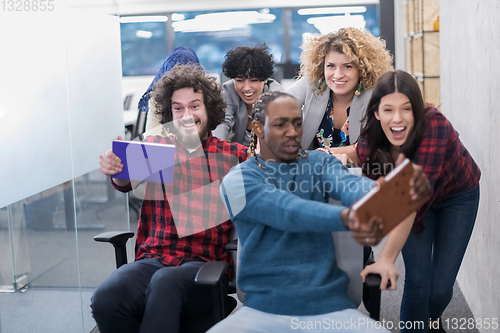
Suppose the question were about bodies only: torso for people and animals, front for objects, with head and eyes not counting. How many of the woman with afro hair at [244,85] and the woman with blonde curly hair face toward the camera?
2

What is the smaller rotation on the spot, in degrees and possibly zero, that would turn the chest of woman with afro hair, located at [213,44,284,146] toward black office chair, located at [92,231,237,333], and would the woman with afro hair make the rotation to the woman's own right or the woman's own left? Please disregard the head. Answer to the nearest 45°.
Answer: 0° — they already face it

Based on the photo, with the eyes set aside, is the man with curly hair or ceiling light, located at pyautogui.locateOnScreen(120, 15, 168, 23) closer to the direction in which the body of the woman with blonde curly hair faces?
the man with curly hair

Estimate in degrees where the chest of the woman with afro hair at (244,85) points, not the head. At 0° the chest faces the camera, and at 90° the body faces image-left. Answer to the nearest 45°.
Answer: approximately 0°

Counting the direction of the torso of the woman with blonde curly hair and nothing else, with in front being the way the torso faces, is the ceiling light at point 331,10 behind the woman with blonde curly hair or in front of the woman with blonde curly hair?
behind

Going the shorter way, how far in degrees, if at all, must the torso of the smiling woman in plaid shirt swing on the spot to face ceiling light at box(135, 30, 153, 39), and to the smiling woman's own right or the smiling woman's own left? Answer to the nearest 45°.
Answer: approximately 90° to the smiling woman's own right

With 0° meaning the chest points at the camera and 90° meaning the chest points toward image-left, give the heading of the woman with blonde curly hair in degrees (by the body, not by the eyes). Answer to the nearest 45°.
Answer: approximately 0°

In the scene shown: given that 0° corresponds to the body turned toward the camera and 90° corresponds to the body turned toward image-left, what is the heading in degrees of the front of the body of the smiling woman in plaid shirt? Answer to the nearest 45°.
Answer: approximately 45°
